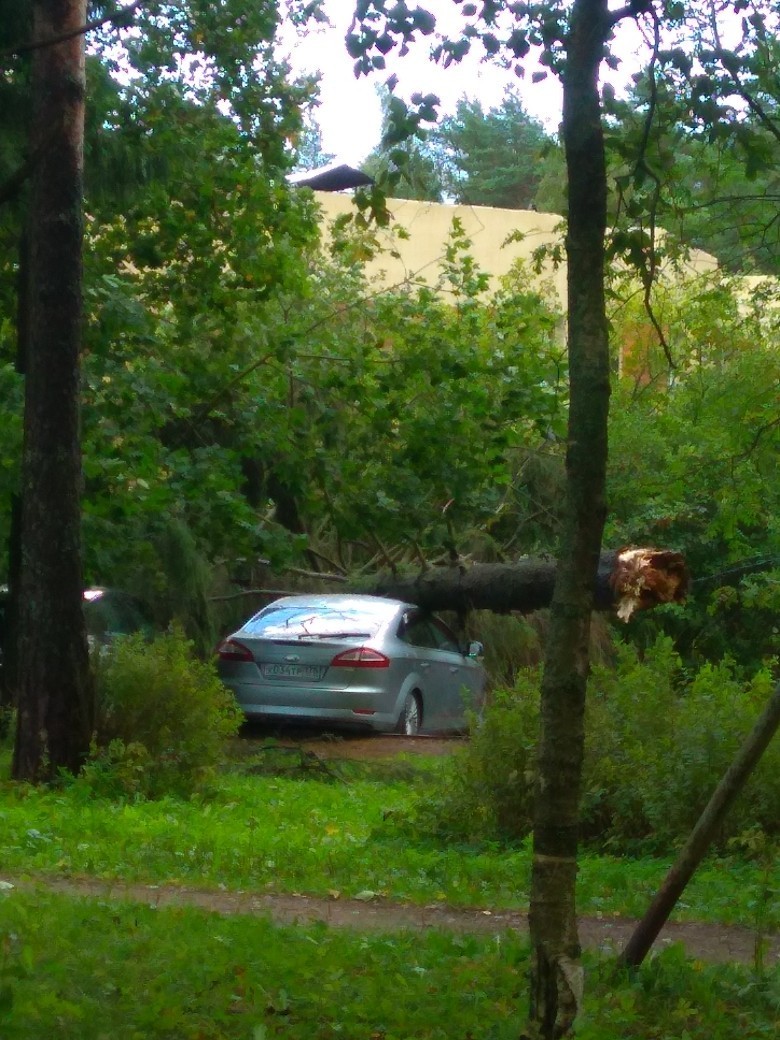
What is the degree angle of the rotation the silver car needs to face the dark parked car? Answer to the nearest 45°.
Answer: approximately 90° to its left

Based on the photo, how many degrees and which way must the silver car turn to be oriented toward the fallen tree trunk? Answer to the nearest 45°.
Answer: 0° — it already faces it

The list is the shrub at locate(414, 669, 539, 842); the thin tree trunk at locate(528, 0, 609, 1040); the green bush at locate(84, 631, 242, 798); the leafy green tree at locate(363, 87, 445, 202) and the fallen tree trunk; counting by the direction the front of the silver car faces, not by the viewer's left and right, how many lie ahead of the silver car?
1

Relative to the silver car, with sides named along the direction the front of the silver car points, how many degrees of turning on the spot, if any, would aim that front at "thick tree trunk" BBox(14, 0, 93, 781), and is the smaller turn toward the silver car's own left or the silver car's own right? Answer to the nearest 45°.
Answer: approximately 180°

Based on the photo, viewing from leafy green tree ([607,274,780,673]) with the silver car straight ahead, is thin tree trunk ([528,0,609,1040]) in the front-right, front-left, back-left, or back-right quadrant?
front-left

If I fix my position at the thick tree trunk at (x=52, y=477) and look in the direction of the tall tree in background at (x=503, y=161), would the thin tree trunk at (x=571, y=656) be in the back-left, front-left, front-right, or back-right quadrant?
back-right

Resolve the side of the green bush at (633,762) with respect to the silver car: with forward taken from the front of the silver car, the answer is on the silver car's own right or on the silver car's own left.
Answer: on the silver car's own right

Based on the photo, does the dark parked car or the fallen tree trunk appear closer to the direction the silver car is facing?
the fallen tree trunk

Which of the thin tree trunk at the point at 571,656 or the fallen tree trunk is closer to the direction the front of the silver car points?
the fallen tree trunk

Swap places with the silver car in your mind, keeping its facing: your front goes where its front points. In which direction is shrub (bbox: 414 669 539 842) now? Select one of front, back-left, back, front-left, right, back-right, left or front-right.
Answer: back-right

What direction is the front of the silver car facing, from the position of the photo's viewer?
facing away from the viewer and to the right of the viewer

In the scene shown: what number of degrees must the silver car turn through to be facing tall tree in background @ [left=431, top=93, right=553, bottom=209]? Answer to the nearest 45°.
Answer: approximately 45° to its left

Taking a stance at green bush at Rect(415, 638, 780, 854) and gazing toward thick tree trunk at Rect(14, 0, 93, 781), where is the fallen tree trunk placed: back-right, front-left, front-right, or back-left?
front-right
